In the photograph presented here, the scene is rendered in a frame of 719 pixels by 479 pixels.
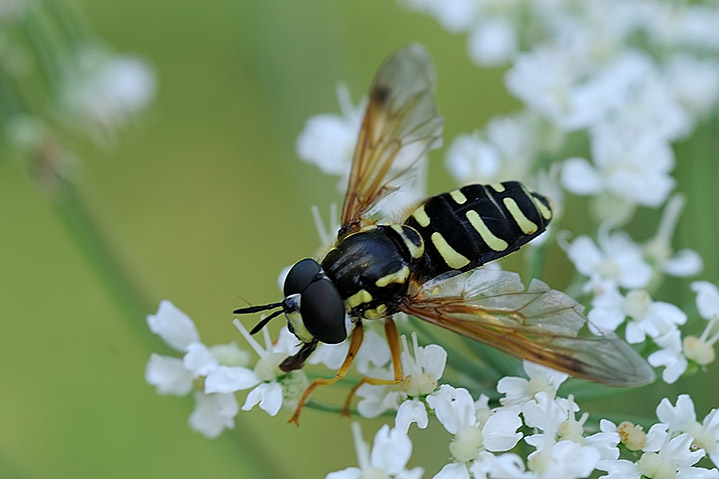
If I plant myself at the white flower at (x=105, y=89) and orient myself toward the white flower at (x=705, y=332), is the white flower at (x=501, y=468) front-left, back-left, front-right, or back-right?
front-right

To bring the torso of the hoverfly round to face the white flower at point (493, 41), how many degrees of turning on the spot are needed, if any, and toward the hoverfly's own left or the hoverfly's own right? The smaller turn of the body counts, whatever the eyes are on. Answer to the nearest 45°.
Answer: approximately 135° to the hoverfly's own right

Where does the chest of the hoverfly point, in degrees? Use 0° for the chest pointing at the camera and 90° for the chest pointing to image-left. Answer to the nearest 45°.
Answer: approximately 45°

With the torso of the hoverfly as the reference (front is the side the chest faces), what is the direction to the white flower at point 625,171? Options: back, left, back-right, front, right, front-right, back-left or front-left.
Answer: back
